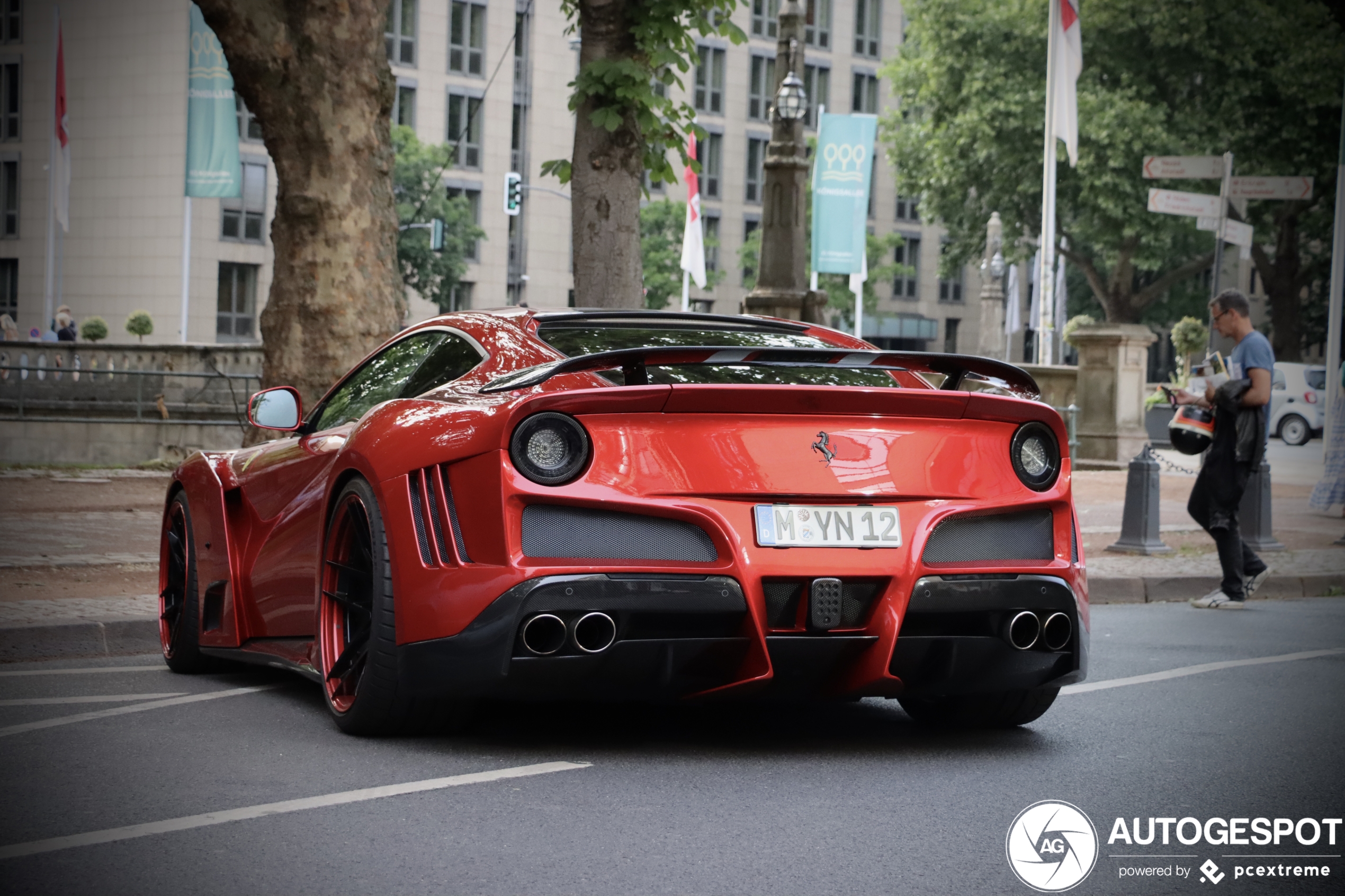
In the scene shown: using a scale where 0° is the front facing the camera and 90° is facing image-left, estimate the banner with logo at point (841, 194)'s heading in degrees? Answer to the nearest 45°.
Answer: approximately 0°

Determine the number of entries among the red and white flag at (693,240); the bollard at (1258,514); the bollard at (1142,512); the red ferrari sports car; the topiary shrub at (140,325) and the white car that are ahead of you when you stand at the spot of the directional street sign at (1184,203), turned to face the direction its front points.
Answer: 3

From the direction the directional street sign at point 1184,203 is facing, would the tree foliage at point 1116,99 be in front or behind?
behind

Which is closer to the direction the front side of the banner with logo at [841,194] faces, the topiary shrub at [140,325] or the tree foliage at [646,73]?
the tree foliage

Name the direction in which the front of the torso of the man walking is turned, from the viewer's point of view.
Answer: to the viewer's left

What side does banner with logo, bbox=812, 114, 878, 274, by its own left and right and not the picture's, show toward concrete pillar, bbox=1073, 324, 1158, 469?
front

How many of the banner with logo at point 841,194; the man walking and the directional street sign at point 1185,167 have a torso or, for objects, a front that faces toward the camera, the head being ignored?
2

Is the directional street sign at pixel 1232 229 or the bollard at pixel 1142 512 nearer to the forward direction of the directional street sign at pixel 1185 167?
the bollard

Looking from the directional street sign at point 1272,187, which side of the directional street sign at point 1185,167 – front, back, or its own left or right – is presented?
left

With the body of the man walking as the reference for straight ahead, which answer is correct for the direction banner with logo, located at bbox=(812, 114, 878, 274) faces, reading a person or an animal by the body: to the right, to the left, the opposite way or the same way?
to the left

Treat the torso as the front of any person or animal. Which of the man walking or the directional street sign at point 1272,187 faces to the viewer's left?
the man walking
